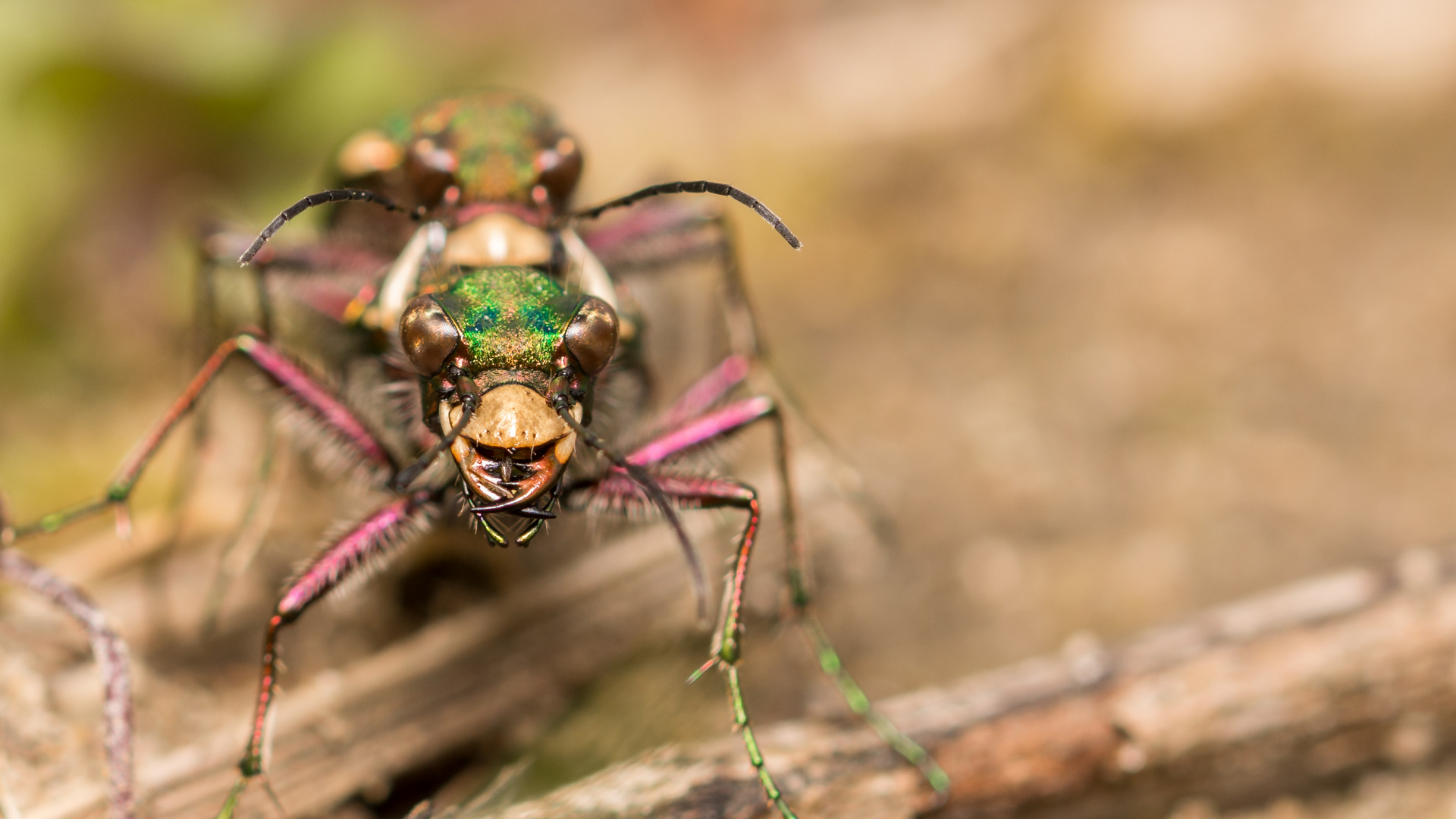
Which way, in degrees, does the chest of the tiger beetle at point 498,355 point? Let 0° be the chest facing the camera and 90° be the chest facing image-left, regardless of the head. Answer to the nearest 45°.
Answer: approximately 0°
